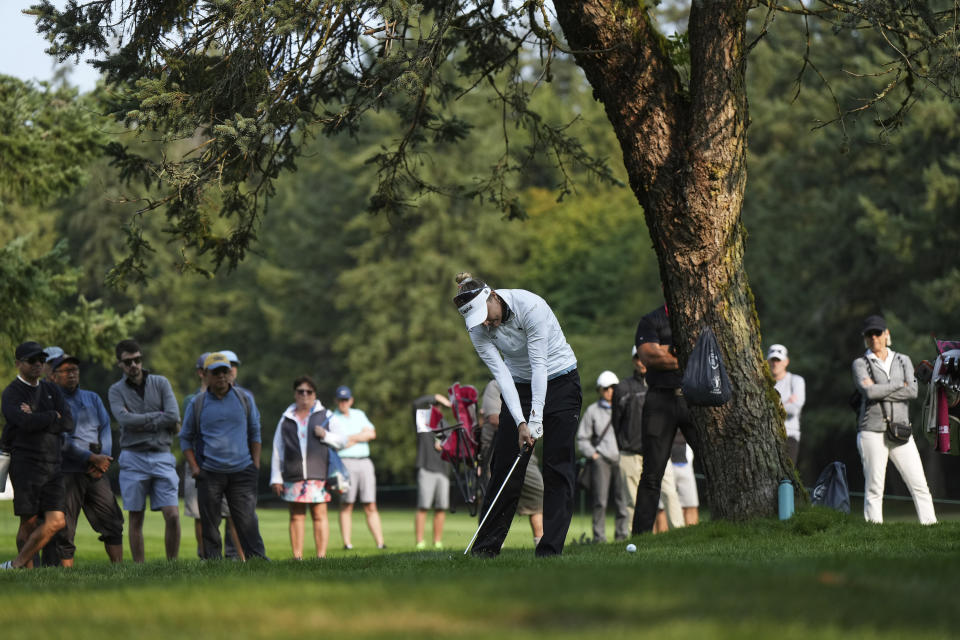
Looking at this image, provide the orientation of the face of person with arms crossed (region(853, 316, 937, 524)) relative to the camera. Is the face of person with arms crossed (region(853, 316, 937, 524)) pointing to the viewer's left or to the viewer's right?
to the viewer's left

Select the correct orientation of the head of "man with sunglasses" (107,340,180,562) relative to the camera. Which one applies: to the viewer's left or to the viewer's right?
to the viewer's right

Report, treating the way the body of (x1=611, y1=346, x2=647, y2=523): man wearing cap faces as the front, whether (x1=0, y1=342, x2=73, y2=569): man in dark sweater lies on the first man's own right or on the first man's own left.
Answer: on the first man's own right

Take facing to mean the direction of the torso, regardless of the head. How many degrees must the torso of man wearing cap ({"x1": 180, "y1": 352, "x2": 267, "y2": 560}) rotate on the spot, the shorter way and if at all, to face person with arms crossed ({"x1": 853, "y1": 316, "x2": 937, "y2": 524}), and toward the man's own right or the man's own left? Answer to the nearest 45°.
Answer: approximately 90° to the man's own left

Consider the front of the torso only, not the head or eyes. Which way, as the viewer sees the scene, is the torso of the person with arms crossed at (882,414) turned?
toward the camera

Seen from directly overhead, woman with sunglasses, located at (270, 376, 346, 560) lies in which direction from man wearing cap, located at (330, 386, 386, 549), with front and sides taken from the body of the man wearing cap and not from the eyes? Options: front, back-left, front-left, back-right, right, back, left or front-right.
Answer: front

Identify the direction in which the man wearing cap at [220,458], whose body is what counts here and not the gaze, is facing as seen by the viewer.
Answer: toward the camera

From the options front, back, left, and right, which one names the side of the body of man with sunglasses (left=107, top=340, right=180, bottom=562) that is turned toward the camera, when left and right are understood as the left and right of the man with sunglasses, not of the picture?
front

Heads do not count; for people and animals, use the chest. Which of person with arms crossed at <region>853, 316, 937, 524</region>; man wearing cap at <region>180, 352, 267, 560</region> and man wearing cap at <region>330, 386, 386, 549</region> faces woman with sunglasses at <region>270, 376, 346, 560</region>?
man wearing cap at <region>330, 386, 386, 549</region>

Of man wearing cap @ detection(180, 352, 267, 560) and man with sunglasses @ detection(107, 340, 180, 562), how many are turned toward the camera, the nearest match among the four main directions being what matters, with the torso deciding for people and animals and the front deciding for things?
2

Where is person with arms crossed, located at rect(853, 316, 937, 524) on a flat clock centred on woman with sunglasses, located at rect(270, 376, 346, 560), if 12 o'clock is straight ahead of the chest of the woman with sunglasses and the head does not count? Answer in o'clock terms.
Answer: The person with arms crossed is roughly at 10 o'clock from the woman with sunglasses.

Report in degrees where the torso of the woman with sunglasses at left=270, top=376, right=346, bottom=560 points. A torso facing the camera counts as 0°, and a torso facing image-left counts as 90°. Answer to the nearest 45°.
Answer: approximately 0°

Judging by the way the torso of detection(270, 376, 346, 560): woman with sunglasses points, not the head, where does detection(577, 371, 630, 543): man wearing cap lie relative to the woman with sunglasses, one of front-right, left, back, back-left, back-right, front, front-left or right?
back-left
